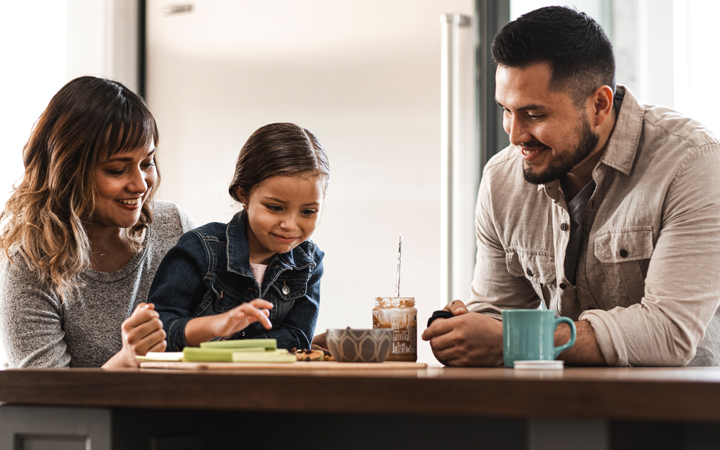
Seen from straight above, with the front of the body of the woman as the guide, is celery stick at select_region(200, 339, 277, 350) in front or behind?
in front

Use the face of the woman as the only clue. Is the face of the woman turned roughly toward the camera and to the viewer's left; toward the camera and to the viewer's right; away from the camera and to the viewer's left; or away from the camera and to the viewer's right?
toward the camera and to the viewer's right

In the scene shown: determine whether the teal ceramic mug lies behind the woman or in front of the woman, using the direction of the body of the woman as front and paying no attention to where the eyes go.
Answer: in front

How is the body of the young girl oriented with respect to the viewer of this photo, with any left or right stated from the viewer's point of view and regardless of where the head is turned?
facing the viewer and to the right of the viewer

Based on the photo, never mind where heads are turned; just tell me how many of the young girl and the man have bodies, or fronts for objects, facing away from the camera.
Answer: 0

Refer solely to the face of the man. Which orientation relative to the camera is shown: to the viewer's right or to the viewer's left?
to the viewer's left

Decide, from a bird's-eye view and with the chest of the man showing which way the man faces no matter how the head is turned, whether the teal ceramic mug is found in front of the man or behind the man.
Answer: in front
